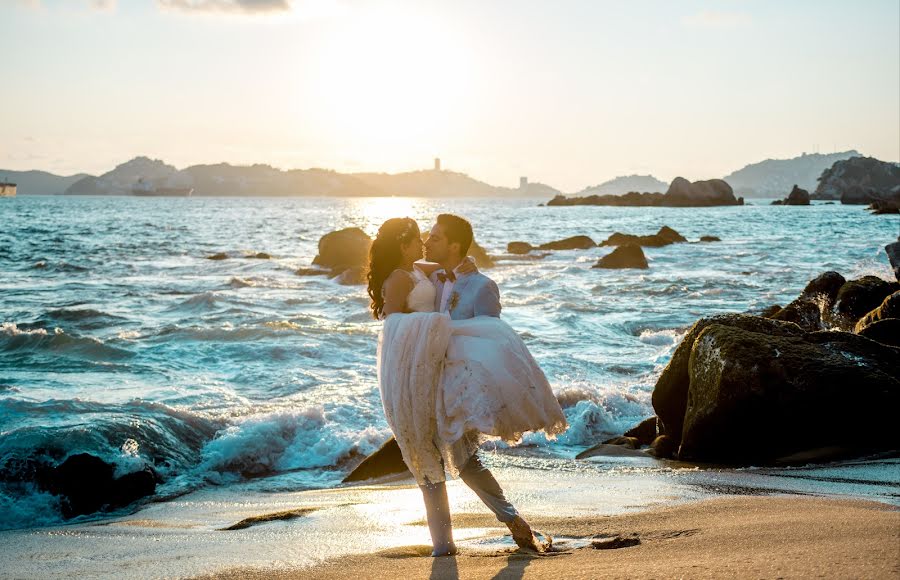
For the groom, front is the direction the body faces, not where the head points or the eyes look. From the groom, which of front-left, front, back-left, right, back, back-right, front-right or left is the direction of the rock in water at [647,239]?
back-right

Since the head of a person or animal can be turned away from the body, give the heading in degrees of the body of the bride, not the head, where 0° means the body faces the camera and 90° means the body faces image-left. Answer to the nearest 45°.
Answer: approximately 270°

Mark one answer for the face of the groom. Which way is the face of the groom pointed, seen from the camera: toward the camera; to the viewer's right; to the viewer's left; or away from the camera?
to the viewer's left

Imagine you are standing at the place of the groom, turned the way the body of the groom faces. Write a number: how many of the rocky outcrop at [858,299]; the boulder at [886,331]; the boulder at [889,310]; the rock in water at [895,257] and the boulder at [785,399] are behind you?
5

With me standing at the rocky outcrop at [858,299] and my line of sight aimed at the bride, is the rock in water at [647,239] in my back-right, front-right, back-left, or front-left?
back-right

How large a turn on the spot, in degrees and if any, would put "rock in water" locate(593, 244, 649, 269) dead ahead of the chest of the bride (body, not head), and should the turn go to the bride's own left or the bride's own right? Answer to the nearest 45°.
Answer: approximately 90° to the bride's own left

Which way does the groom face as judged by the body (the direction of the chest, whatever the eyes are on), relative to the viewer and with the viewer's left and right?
facing the viewer and to the left of the viewer

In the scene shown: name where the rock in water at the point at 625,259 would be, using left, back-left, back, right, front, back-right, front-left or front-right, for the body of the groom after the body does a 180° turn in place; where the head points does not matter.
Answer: front-left

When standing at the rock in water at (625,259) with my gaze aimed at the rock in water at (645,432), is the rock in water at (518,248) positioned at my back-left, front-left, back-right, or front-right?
back-right

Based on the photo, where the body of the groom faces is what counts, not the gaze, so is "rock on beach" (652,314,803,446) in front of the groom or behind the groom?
behind

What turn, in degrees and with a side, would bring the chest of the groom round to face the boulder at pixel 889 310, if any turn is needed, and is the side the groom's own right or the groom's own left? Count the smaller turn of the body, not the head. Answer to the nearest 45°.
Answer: approximately 180°

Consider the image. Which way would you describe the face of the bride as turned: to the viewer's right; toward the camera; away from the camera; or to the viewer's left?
to the viewer's right
